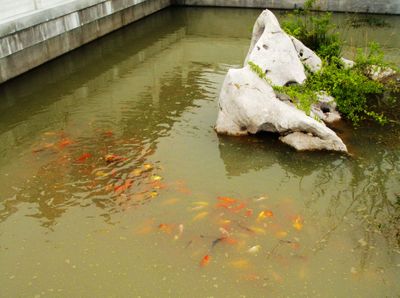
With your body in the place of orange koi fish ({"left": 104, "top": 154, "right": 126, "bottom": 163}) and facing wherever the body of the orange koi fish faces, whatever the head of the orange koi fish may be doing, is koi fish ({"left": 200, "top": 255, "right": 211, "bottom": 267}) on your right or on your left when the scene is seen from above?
on your left

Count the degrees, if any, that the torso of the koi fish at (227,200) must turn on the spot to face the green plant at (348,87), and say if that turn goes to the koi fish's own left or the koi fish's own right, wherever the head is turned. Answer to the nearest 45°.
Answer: approximately 45° to the koi fish's own left

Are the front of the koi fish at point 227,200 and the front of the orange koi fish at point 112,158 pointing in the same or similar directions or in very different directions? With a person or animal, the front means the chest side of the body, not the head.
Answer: very different directions

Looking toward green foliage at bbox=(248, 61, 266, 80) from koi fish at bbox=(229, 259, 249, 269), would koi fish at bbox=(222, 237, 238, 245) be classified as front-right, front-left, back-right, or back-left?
front-left

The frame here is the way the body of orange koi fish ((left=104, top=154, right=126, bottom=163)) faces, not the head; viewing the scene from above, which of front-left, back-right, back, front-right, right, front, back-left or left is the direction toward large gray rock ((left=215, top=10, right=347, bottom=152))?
back

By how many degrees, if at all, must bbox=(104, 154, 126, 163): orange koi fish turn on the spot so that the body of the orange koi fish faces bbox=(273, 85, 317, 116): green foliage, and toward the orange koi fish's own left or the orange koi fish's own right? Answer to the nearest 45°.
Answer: approximately 180°

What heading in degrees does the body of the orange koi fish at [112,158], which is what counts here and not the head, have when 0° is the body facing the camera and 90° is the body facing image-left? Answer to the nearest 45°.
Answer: approximately 90°

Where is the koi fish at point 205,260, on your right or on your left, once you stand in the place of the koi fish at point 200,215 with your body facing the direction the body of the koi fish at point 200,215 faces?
on your right

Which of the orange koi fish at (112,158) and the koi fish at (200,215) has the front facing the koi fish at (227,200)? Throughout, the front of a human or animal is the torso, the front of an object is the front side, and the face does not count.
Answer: the koi fish at (200,215)

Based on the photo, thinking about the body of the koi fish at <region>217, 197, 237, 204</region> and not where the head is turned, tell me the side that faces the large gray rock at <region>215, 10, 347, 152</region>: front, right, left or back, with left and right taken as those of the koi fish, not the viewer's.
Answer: left

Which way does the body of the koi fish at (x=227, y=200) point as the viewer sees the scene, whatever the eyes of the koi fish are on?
to the viewer's right

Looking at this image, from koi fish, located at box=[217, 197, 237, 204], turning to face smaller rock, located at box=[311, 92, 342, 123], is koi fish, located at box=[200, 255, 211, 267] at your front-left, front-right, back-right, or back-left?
back-right
